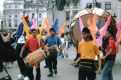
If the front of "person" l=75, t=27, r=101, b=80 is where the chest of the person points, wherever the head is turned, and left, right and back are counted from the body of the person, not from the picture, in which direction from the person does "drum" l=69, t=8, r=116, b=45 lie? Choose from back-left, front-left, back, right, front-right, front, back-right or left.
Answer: back-right

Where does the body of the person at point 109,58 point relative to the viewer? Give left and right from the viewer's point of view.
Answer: facing to the left of the viewer

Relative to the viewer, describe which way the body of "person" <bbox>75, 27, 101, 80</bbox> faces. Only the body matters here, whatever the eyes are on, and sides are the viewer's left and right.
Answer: facing the viewer and to the left of the viewer

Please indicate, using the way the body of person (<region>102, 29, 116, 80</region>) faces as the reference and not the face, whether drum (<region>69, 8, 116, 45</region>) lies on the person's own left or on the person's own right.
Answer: on the person's own right

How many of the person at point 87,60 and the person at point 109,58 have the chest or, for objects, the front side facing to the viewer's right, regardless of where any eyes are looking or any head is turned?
0
